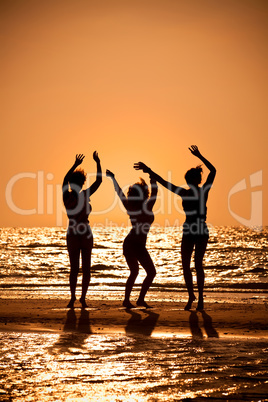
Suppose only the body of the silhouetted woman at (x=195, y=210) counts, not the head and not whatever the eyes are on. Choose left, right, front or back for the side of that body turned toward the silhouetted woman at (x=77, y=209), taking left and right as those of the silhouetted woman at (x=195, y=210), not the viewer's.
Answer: right

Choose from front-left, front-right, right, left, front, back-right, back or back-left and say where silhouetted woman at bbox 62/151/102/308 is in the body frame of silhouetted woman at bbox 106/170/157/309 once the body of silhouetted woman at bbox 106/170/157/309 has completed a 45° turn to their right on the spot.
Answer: right

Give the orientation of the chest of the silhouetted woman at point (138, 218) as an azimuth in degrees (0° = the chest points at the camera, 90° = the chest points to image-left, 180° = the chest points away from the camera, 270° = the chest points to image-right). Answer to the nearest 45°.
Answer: approximately 315°

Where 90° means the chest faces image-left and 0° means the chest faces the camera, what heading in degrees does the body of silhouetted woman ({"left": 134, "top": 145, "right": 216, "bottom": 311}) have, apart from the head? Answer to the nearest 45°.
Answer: approximately 0°
